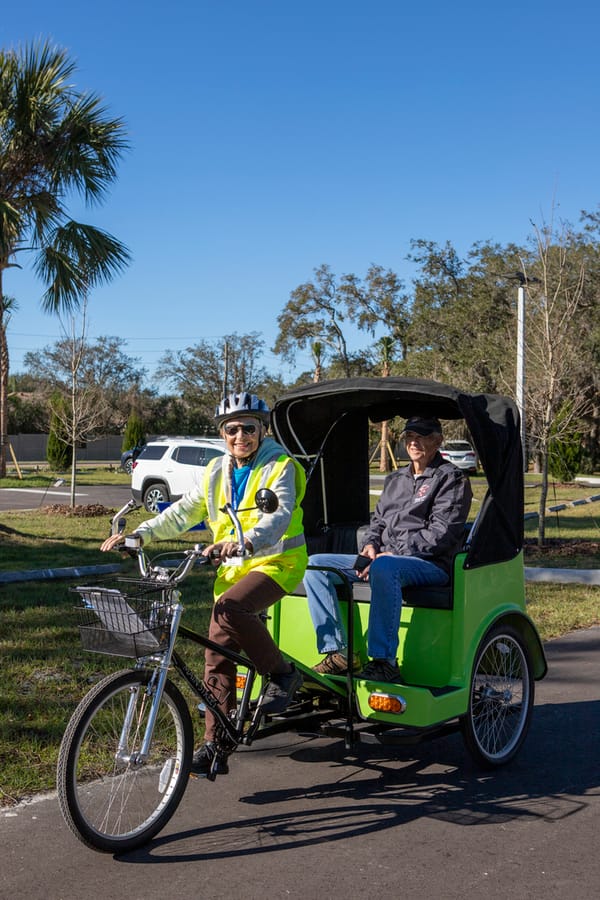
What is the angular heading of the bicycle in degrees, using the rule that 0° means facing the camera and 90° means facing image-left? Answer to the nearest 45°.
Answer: approximately 45°

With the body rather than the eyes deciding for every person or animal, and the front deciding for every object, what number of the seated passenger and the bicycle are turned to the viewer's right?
0

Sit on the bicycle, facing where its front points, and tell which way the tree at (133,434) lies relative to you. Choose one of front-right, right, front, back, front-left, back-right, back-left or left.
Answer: back-right

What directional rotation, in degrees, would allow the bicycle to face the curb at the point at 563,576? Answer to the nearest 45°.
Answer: approximately 180°

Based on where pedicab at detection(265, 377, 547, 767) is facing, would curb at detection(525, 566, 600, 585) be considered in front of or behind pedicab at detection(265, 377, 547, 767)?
behind

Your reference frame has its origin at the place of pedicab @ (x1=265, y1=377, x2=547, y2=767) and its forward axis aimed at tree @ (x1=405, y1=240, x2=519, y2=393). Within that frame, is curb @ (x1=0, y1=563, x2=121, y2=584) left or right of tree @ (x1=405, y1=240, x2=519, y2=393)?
left

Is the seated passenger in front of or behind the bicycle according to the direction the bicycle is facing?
behind

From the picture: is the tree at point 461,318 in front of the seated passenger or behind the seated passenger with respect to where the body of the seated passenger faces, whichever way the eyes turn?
behind

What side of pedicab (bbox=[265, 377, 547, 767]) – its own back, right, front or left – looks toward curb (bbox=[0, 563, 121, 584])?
right

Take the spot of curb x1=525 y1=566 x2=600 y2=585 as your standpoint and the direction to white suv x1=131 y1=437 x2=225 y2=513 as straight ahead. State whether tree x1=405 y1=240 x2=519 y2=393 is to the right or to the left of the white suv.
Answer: right

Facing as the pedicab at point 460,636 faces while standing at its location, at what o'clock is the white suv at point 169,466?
The white suv is roughly at 4 o'clock from the pedicab.

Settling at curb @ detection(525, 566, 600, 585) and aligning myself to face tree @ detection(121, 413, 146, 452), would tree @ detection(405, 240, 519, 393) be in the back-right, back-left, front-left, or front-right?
front-right

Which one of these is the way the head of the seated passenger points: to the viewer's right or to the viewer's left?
to the viewer's left

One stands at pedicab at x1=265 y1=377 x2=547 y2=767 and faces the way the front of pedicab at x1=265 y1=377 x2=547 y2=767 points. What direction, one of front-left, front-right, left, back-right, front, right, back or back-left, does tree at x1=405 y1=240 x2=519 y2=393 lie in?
back-right

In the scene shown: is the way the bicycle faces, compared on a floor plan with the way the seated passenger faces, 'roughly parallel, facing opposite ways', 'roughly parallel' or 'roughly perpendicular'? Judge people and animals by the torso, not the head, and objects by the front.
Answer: roughly parallel
